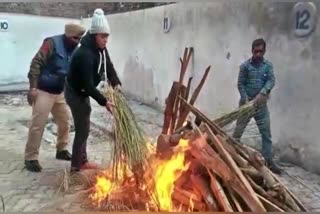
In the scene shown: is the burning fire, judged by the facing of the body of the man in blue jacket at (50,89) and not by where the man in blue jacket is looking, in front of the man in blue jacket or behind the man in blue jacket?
in front

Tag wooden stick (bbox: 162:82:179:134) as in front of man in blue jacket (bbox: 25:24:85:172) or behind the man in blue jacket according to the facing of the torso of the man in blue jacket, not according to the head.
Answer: in front

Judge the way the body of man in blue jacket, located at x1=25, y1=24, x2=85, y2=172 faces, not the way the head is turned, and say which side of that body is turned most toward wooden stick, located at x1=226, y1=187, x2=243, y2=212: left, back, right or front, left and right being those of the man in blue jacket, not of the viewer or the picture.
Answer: front

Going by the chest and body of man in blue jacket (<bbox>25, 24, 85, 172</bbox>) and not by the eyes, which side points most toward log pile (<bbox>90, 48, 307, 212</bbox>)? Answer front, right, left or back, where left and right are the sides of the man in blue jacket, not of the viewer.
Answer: front

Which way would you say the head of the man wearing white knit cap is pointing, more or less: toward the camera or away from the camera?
toward the camera
